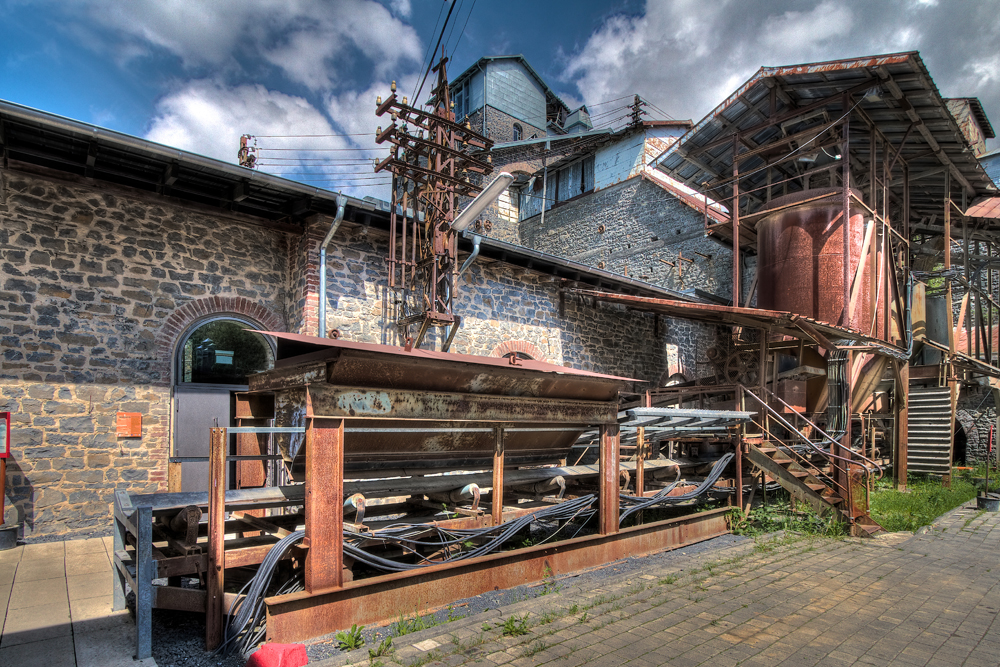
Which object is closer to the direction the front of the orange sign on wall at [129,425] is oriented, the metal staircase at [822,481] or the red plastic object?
the red plastic object

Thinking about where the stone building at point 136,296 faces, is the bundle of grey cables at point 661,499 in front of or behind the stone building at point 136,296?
in front

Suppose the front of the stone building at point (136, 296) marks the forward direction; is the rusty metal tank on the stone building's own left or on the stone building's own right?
on the stone building's own left

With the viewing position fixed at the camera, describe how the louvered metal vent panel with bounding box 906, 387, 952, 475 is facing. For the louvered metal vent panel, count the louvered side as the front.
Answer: facing the viewer

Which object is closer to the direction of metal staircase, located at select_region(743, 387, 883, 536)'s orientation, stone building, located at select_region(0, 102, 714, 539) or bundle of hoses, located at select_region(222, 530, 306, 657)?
the bundle of hoses

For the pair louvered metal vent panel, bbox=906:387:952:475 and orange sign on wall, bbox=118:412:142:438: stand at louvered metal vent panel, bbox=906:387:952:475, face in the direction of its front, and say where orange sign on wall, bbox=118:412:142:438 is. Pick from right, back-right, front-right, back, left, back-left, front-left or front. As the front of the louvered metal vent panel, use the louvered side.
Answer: front-right

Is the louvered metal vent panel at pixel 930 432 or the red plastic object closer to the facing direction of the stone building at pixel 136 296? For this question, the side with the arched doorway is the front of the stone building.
the red plastic object

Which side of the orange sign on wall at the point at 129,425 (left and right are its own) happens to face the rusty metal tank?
left

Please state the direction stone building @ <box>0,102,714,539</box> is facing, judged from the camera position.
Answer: facing the viewer and to the right of the viewer

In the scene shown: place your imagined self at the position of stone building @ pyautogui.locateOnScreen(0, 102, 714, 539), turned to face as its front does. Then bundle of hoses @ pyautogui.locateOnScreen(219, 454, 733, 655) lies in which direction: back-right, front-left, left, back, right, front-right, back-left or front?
front

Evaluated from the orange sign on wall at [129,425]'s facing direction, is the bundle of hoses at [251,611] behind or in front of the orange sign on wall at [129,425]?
in front

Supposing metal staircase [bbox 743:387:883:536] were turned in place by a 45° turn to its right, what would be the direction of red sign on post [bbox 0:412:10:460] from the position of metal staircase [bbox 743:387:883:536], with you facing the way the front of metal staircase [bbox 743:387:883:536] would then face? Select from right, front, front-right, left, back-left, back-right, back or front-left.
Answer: front-right
